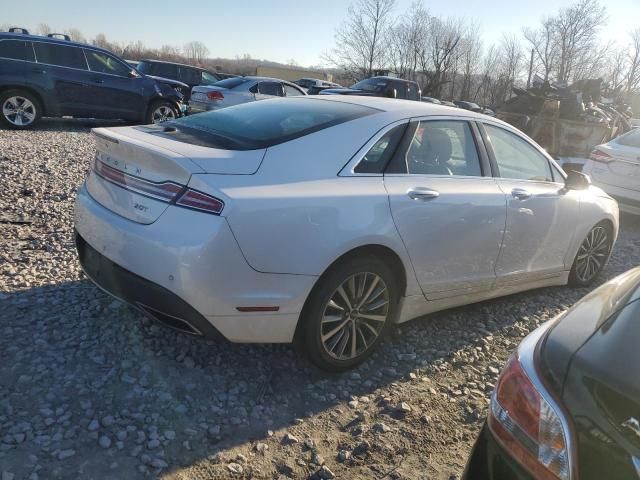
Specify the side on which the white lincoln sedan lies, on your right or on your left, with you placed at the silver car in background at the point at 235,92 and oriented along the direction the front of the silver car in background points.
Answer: on your right

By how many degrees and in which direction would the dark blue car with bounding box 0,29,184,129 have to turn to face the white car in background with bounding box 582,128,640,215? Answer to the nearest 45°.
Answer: approximately 45° to its right

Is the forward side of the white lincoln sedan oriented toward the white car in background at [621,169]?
yes

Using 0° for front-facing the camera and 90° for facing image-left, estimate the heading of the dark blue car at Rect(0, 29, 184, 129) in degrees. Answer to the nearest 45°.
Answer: approximately 270°

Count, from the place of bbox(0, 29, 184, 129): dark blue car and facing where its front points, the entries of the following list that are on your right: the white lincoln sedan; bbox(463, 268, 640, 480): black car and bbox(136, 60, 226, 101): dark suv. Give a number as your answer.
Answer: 2

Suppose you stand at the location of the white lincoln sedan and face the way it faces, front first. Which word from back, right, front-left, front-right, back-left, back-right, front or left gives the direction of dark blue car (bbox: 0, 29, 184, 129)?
left

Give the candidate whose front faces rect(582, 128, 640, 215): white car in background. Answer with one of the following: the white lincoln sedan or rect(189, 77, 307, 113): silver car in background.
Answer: the white lincoln sedan

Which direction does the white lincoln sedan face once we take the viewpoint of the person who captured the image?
facing away from the viewer and to the right of the viewer

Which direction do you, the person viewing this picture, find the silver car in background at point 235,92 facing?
facing away from the viewer and to the right of the viewer

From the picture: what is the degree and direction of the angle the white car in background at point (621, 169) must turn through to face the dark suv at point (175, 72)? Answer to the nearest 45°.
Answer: approximately 90° to its left

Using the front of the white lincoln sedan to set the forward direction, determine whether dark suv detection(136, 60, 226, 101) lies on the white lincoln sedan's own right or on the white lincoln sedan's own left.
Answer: on the white lincoln sedan's own left

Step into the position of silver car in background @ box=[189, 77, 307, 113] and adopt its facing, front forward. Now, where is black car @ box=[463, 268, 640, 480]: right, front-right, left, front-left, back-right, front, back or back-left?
back-right

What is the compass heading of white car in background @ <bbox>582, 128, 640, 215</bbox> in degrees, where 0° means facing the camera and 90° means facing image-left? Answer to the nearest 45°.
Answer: approximately 225°

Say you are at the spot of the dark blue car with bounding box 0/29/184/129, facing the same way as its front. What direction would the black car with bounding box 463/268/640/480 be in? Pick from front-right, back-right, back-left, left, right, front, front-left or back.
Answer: right

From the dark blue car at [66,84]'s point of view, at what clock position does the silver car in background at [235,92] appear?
The silver car in background is roughly at 11 o'clock from the dark blue car.
